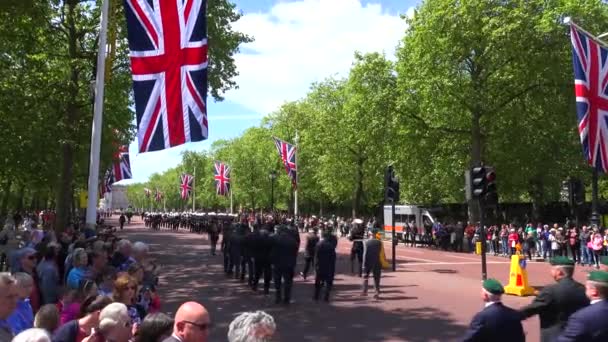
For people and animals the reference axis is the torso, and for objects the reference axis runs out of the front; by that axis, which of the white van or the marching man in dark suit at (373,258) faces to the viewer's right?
the white van

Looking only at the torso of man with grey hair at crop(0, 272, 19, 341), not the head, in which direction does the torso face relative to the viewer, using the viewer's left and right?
facing to the right of the viewer

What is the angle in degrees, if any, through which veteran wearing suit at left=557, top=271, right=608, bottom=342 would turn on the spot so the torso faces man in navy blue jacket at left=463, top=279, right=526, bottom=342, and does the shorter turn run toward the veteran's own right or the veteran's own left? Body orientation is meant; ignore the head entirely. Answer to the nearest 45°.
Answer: approximately 45° to the veteran's own left

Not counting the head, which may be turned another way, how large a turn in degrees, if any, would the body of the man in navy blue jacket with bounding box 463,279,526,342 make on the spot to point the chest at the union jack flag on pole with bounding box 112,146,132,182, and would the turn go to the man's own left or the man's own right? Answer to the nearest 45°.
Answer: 0° — they already face it

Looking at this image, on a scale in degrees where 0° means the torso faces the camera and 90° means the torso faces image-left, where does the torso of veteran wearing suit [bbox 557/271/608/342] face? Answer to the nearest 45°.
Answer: approximately 135°

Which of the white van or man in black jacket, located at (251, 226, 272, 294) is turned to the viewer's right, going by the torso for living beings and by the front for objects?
the white van

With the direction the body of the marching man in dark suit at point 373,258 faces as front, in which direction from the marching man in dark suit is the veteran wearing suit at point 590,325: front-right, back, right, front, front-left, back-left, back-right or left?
back

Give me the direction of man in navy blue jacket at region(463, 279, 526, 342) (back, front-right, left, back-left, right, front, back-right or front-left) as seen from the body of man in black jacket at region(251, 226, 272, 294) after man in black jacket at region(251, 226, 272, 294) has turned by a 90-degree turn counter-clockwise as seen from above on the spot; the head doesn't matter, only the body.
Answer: left

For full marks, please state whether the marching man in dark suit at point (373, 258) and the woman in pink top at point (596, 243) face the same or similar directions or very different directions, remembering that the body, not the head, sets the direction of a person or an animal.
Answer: very different directions

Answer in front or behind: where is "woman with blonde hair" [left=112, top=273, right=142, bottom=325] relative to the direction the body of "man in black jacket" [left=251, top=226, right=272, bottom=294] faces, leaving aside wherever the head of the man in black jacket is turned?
behind

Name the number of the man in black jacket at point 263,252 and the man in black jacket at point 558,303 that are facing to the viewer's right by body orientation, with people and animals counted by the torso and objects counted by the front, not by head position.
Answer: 0

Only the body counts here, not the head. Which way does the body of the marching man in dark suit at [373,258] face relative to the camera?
away from the camera

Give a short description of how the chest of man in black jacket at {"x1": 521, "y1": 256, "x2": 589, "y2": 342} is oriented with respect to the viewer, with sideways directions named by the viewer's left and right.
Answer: facing away from the viewer and to the left of the viewer

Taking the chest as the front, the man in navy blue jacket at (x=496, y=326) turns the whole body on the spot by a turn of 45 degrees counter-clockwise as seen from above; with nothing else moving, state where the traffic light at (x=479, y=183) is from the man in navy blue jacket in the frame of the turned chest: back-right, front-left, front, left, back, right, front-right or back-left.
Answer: right

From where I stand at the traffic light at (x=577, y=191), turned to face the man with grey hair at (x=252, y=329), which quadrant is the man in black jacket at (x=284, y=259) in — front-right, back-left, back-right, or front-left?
front-right

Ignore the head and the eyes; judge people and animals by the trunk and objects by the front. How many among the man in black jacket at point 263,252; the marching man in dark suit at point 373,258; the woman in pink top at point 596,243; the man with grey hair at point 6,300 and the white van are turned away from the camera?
2

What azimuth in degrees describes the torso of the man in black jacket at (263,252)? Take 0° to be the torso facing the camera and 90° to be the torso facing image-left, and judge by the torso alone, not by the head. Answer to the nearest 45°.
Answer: approximately 180°
